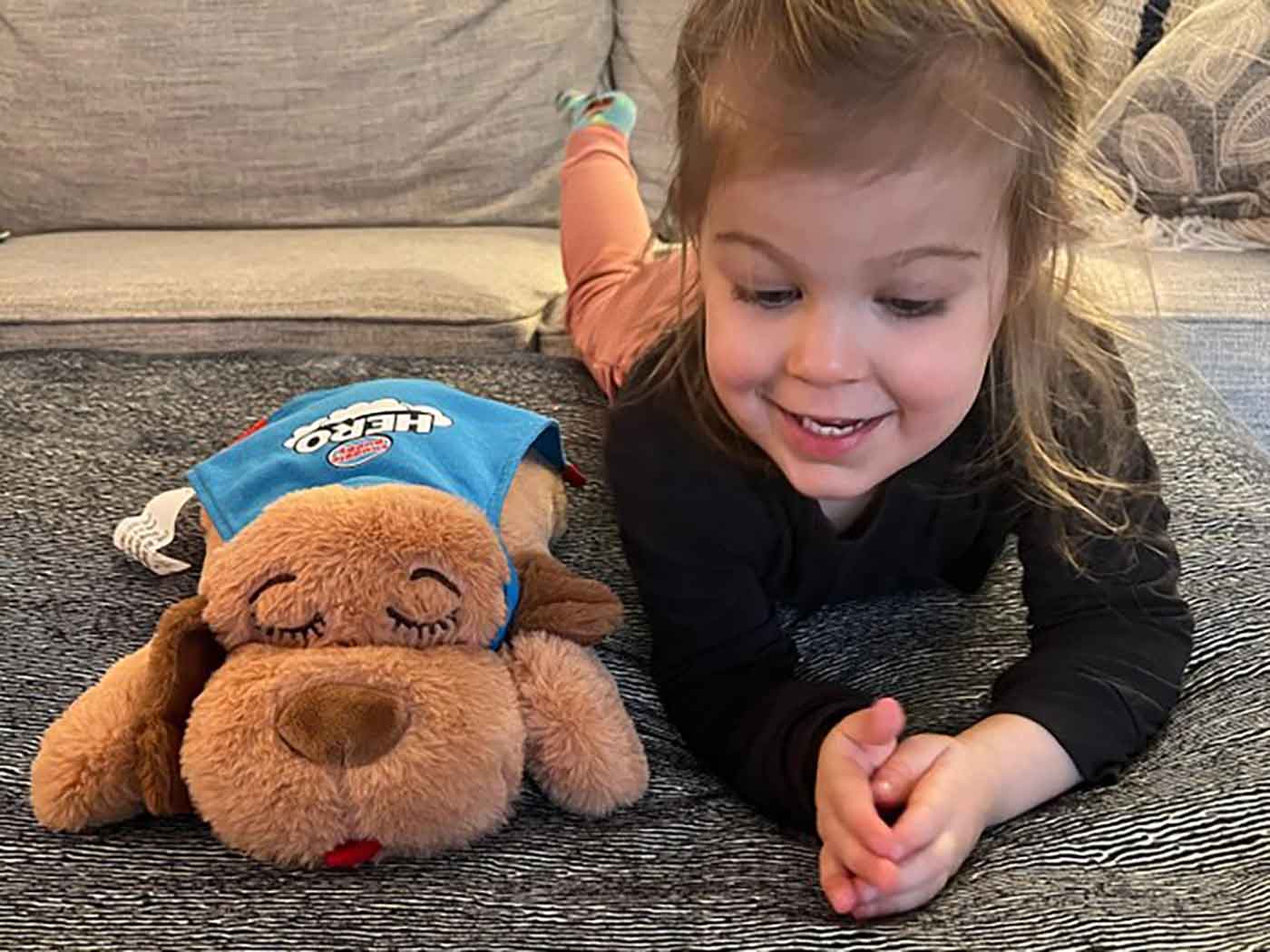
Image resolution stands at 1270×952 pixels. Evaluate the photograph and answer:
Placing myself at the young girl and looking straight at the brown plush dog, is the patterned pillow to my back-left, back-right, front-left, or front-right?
back-right

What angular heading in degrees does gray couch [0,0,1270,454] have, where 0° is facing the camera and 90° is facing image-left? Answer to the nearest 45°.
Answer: approximately 0°

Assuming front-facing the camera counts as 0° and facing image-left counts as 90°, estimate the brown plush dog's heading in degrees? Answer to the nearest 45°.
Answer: approximately 0°
